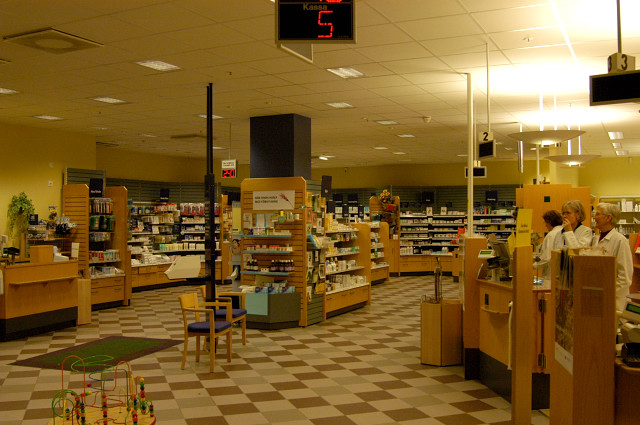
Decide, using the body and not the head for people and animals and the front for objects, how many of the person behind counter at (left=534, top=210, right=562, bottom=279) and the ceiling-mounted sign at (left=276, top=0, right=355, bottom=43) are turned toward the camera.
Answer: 1

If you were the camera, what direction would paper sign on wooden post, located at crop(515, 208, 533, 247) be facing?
facing the viewer

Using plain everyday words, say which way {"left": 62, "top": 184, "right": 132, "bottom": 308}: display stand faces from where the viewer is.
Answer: facing the viewer and to the right of the viewer

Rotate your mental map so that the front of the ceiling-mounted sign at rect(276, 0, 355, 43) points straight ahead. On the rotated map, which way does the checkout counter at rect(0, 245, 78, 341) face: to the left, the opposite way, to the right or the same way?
to the left

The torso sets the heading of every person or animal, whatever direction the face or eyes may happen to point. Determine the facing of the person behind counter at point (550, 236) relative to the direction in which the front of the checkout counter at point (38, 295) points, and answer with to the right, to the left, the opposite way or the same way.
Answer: the opposite way

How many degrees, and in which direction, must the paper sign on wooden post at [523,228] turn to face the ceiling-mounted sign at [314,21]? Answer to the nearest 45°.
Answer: approximately 45° to its right

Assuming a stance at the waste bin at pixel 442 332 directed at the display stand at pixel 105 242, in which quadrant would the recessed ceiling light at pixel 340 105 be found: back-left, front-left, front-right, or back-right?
front-right

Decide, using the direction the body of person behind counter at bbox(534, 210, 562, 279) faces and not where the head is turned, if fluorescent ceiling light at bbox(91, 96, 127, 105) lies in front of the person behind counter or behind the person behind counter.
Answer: in front

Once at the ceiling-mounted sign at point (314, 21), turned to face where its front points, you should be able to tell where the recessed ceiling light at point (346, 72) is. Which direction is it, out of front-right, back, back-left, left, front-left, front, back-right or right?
back

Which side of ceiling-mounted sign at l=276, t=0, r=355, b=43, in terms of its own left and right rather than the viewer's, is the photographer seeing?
front

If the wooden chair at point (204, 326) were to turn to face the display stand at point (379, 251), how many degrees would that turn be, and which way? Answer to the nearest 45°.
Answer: approximately 90° to its left
